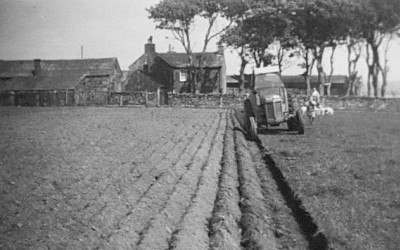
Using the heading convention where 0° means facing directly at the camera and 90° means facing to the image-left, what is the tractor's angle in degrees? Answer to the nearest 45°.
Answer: approximately 0°

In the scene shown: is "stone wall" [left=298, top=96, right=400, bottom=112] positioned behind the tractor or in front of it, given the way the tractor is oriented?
behind

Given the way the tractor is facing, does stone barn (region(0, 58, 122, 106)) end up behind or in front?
behind

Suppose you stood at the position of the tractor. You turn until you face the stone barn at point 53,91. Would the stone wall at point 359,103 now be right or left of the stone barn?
right

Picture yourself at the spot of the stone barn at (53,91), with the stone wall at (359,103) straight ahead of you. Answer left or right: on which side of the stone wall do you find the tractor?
right
